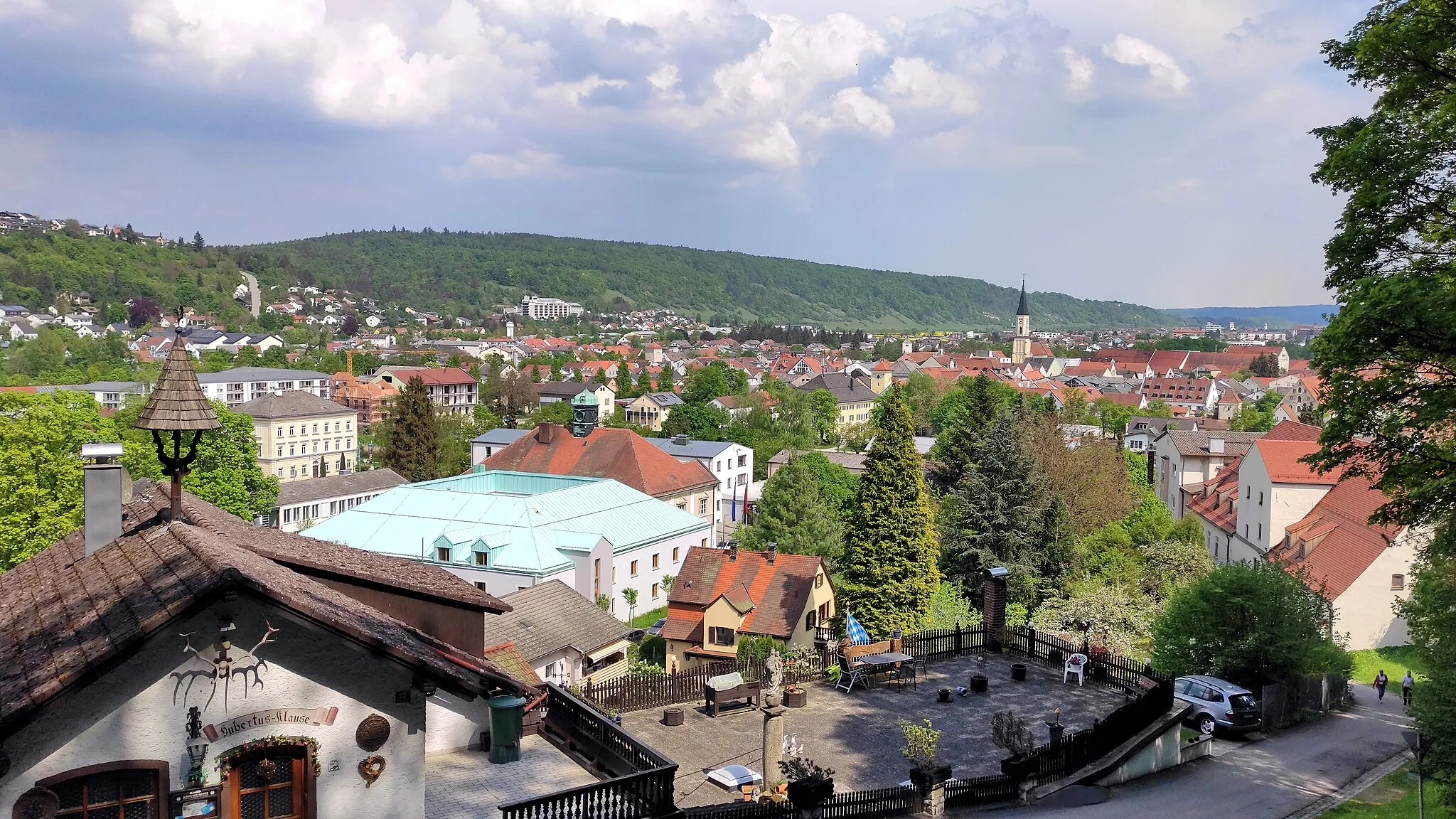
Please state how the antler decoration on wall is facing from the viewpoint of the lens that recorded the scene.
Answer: facing the viewer

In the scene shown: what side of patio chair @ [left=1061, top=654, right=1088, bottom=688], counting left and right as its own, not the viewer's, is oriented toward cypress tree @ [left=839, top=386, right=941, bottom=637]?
right

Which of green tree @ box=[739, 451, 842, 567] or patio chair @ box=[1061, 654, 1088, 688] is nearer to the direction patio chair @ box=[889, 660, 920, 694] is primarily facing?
the green tree

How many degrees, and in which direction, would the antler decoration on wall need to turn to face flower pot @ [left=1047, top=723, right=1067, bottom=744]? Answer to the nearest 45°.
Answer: approximately 90° to its left

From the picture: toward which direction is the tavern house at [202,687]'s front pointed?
toward the camera

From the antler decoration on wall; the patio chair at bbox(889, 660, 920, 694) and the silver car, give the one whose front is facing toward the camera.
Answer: the antler decoration on wall

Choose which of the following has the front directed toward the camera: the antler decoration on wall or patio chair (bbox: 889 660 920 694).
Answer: the antler decoration on wall

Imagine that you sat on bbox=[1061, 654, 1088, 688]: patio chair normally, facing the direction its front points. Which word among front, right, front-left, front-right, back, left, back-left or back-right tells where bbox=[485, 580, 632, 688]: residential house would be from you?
front-right

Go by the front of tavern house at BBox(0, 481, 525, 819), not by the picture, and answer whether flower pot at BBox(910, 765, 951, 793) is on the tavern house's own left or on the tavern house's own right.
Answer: on the tavern house's own left

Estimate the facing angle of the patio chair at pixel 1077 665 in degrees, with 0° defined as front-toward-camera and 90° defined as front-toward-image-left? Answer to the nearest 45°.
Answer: approximately 45°

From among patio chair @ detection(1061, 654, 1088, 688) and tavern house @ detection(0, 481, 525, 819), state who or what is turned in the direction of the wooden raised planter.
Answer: the patio chair

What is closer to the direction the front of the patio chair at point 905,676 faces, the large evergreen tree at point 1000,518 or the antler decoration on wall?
the large evergreen tree

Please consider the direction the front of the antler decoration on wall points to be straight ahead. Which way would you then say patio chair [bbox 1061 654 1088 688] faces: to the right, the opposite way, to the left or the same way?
to the right

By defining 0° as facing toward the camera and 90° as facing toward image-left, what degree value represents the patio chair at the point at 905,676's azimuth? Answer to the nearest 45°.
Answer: approximately 135°

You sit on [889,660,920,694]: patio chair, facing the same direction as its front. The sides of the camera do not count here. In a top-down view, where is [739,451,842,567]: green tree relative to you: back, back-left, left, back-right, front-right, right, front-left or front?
front-right

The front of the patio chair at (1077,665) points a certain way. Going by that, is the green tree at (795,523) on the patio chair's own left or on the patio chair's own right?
on the patio chair's own right
